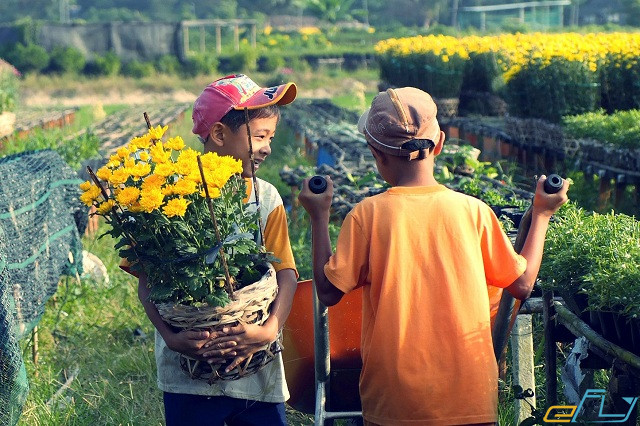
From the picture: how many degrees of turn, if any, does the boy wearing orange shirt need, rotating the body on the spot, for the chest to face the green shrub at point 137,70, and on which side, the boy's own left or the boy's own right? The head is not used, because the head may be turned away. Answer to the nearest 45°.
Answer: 0° — they already face it

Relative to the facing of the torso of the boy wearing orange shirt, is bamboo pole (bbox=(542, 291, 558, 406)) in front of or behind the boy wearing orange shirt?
in front

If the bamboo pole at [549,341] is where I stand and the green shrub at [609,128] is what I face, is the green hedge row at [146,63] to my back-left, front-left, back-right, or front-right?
front-left

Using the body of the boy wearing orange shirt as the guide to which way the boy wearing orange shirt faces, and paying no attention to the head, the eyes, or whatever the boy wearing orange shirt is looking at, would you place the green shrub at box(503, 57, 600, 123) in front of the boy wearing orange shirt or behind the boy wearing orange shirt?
in front

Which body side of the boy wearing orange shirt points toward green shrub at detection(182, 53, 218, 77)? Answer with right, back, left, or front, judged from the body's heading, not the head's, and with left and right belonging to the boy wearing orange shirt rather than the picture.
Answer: front

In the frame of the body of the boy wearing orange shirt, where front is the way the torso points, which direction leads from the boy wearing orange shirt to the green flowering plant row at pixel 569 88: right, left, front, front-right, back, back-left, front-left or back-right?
front

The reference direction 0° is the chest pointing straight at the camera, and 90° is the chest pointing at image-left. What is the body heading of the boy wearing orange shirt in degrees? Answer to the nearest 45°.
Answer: approximately 180°

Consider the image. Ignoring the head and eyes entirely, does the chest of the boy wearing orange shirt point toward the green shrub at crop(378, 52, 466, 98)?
yes

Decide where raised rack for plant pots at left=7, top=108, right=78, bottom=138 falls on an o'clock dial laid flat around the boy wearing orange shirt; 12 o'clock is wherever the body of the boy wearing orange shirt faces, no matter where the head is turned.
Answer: The raised rack for plant pots is roughly at 11 o'clock from the boy wearing orange shirt.

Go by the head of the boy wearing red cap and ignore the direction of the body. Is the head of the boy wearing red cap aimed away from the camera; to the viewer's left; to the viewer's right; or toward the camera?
to the viewer's right

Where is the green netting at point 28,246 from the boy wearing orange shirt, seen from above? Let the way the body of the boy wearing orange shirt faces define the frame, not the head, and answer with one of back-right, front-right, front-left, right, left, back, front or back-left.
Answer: front-left

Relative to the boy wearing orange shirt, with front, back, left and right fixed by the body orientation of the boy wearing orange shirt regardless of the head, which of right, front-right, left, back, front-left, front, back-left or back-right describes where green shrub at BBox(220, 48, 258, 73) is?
front

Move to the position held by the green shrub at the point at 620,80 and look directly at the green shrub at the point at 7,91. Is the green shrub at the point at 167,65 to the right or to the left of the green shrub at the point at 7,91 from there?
right

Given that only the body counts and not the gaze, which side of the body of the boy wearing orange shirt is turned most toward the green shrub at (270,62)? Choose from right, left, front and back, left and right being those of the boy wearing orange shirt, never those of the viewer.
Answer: front
